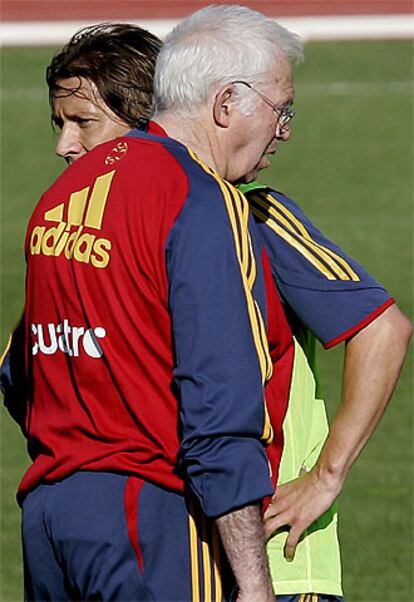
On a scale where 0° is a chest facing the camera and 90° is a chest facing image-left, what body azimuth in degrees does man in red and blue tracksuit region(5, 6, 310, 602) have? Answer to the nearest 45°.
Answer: approximately 225°
